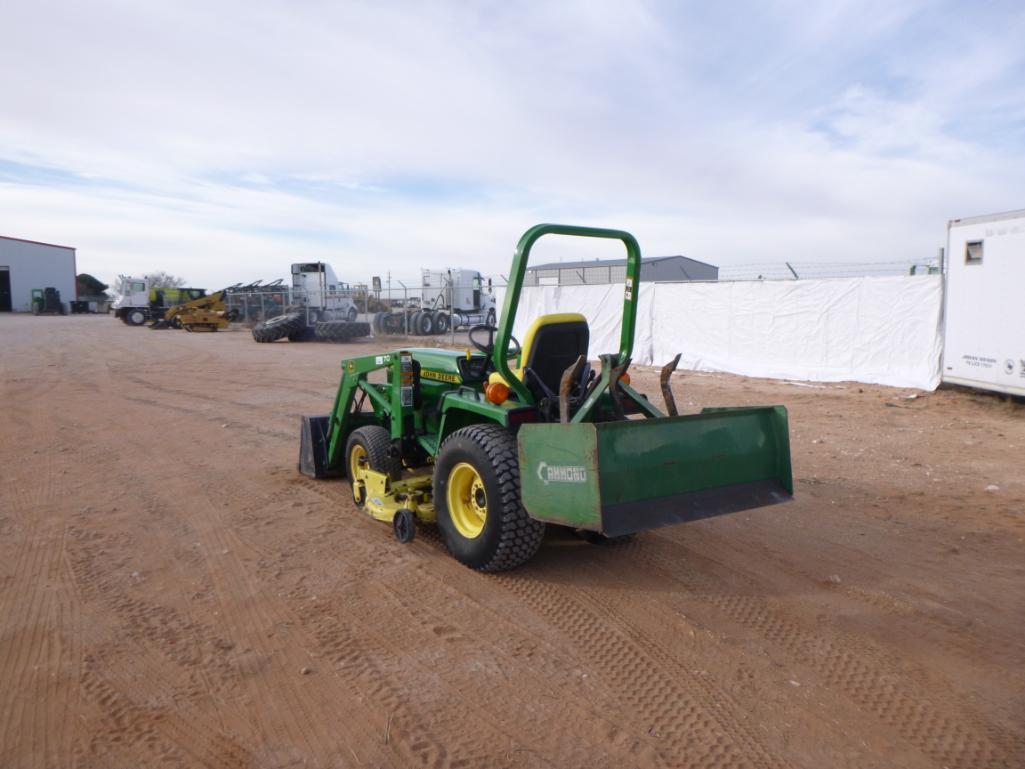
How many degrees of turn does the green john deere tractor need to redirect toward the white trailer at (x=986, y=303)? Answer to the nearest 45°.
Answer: approximately 90° to its right

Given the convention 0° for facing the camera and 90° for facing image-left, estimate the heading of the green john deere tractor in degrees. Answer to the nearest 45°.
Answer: approximately 135°

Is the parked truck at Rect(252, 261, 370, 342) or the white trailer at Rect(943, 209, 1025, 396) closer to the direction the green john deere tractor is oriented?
the parked truck

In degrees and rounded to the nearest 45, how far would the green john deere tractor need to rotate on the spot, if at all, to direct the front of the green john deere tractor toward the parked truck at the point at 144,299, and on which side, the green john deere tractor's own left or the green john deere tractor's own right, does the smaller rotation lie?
0° — it already faces it

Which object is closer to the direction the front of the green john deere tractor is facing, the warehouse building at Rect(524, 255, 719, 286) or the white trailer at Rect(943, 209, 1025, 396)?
the warehouse building

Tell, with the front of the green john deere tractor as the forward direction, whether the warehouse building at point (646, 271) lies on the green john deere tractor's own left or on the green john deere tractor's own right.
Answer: on the green john deere tractor's own right

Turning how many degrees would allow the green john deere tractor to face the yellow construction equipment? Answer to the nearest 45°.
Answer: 0° — it already faces it

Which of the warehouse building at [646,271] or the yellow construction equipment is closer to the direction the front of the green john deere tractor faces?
the yellow construction equipment
